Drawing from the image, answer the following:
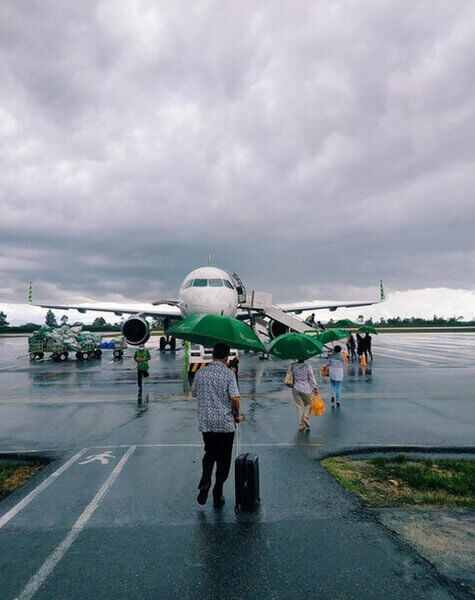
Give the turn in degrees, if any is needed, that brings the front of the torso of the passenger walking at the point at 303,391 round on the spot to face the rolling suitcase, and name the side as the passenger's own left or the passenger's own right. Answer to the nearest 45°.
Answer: approximately 180°

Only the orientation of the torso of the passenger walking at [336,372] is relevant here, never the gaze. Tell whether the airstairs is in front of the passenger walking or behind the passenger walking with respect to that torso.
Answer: in front

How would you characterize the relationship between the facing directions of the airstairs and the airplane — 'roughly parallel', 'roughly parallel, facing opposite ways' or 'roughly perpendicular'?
roughly perpendicular

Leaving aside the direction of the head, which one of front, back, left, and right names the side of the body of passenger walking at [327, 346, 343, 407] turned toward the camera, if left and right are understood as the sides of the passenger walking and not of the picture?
back

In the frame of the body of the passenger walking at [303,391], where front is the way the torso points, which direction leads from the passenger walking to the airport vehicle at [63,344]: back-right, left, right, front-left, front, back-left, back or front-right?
front-left

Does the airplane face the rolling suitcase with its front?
yes

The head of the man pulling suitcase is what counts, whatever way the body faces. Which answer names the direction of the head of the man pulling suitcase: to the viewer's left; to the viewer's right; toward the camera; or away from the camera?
away from the camera

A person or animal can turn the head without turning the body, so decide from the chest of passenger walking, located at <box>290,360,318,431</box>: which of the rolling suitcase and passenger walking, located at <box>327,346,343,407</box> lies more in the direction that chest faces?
the passenger walking

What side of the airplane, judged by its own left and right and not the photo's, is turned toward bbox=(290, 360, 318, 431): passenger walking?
front

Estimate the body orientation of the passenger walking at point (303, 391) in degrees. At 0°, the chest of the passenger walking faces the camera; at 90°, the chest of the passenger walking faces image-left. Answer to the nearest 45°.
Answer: approximately 180°
